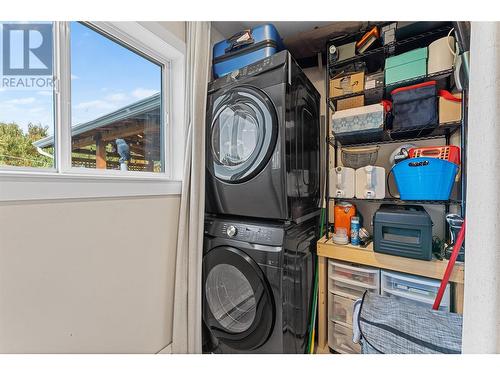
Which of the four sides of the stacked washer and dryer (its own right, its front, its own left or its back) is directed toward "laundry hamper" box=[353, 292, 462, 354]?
left

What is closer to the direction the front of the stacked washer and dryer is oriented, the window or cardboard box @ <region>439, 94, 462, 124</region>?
the window

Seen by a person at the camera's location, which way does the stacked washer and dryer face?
facing the viewer and to the left of the viewer

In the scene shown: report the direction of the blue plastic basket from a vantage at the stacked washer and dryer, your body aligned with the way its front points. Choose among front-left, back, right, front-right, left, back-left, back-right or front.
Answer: back-left

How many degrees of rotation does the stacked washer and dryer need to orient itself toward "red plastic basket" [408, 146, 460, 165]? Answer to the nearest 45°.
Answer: approximately 135° to its left
